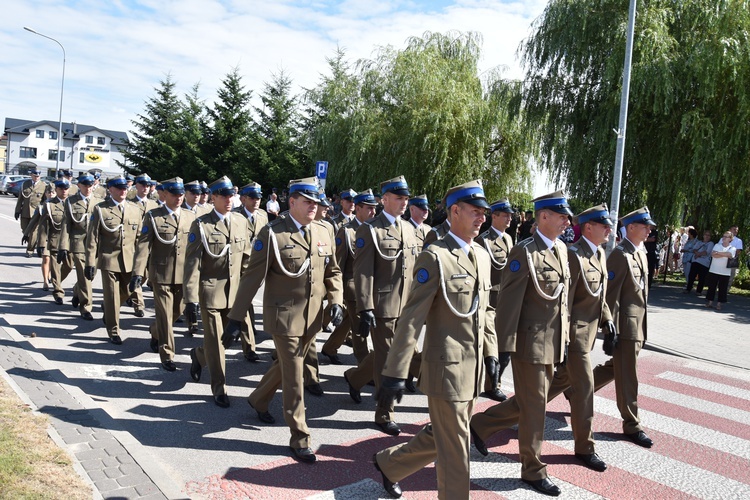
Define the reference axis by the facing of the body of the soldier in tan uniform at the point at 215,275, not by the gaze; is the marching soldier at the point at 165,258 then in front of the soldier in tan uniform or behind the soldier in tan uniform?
behind

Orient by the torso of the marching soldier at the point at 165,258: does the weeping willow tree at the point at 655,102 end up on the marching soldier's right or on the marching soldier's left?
on the marching soldier's left

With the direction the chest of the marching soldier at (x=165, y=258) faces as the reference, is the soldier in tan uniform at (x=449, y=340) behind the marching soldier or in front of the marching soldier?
in front
